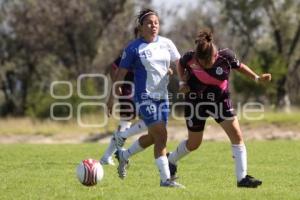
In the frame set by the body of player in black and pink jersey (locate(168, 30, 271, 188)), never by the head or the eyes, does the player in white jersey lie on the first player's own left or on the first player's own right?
on the first player's own right

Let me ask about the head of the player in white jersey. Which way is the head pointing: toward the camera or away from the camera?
toward the camera

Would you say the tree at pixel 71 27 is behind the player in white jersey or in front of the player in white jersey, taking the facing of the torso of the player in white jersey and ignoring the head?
behind
